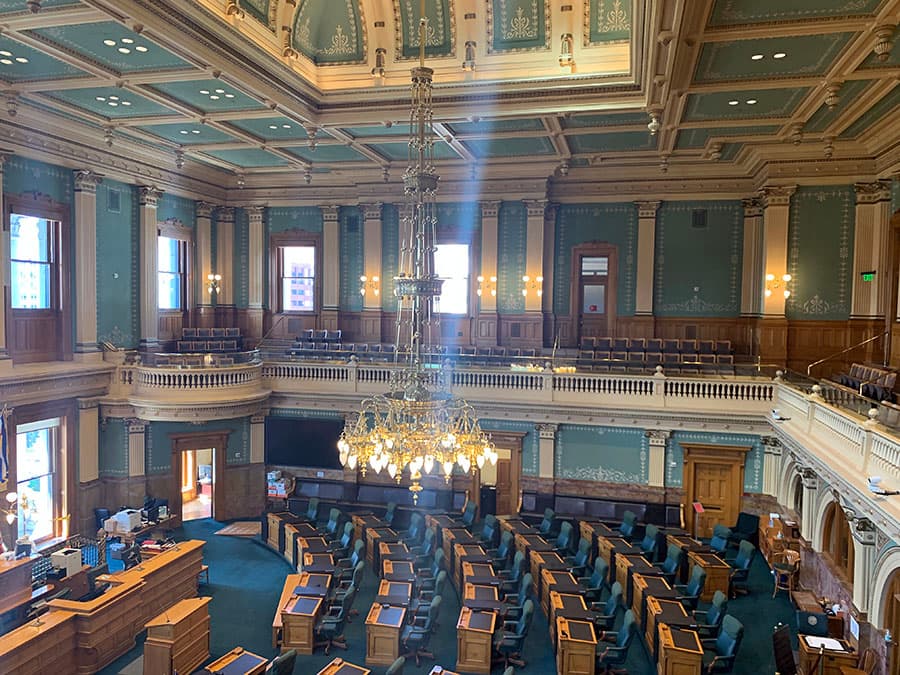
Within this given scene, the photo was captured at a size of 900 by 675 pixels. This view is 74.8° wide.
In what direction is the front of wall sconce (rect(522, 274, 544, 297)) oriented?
toward the camera

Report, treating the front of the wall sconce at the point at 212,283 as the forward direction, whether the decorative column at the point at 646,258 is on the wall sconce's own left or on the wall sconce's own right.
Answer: on the wall sconce's own left

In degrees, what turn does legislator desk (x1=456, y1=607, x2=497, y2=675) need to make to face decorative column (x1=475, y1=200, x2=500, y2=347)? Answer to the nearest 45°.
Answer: approximately 90° to its right

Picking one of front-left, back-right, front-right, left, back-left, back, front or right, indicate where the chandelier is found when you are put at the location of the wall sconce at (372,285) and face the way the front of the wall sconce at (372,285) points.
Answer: front

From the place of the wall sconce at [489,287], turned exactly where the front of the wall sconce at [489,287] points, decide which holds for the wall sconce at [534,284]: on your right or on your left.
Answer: on your left

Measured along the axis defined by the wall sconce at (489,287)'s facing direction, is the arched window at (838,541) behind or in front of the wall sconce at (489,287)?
in front

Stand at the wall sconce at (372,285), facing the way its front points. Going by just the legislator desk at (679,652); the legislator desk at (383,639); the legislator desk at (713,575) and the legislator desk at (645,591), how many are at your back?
0

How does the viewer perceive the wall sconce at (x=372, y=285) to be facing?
facing the viewer

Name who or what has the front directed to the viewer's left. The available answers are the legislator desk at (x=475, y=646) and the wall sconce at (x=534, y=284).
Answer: the legislator desk

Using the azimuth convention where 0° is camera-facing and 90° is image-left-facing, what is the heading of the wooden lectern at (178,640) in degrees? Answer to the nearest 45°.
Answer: approximately 315°

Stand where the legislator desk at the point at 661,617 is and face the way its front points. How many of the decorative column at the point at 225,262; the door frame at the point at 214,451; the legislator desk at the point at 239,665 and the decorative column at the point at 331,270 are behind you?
0

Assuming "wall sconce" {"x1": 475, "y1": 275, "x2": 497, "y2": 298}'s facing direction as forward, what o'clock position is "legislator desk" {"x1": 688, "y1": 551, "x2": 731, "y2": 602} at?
The legislator desk is roughly at 11 o'clock from the wall sconce.

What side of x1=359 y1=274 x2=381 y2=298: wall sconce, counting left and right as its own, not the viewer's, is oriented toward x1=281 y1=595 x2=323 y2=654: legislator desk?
front

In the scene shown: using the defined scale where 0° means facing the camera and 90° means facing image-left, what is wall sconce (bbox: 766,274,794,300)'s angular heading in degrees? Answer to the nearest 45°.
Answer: approximately 0°
